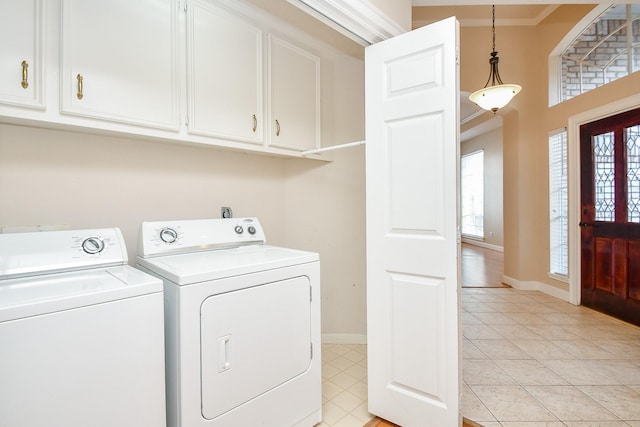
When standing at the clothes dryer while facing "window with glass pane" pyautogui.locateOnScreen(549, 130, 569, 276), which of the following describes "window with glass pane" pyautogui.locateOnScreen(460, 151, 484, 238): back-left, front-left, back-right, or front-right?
front-left

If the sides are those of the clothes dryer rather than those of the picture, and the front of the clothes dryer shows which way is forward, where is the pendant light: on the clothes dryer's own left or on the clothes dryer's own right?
on the clothes dryer's own left

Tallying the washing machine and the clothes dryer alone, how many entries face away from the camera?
0

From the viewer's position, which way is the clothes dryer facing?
facing the viewer and to the right of the viewer

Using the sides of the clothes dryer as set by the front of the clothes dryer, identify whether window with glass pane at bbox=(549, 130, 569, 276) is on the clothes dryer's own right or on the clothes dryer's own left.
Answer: on the clothes dryer's own left

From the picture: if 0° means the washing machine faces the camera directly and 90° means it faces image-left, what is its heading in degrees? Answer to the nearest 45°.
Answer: approximately 315°

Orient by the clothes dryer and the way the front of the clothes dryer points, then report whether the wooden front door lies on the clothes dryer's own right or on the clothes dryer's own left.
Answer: on the clothes dryer's own left

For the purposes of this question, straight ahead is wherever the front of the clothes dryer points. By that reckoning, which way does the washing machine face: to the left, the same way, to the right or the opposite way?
the same way
